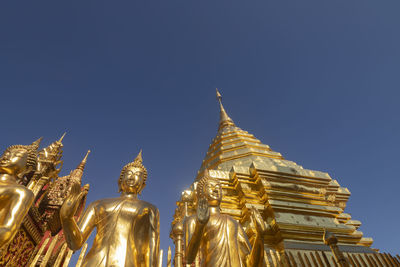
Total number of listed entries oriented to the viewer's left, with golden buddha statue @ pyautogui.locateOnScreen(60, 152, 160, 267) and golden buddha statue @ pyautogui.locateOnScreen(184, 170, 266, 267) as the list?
0

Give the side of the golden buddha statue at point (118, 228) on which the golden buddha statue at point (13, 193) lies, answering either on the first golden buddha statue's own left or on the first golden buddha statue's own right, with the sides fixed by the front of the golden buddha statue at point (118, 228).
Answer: on the first golden buddha statue's own right

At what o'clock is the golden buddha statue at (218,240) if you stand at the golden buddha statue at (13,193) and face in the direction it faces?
the golden buddha statue at (218,240) is roughly at 8 o'clock from the golden buddha statue at (13,193).

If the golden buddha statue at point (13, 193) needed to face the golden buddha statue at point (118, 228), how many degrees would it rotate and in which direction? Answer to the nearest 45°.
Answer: approximately 135° to its left

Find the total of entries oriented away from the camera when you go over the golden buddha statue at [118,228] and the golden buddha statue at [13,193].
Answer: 0

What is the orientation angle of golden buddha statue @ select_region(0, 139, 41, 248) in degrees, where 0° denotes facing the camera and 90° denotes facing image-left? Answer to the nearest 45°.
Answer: approximately 45°

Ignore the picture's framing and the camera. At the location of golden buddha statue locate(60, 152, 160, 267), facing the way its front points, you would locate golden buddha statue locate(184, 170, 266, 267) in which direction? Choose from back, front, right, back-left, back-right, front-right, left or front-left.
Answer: left

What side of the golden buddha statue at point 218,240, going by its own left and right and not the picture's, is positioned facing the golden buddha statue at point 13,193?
right

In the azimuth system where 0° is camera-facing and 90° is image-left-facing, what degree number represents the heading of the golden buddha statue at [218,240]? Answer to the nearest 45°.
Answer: approximately 315°
